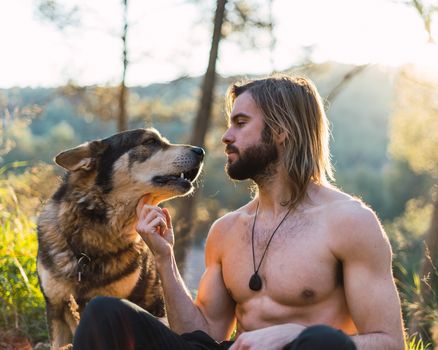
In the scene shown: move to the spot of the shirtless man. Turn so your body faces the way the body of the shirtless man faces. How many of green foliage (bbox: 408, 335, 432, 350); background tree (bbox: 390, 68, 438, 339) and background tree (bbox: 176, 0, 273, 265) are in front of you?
0

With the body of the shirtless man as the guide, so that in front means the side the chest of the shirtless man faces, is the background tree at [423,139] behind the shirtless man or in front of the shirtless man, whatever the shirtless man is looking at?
behind

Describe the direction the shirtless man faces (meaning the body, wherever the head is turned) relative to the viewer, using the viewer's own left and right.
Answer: facing the viewer and to the left of the viewer

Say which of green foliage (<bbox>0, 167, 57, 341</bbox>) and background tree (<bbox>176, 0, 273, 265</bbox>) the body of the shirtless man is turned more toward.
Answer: the green foliage

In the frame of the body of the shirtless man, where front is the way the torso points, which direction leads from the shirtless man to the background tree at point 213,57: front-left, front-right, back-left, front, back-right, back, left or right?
back-right

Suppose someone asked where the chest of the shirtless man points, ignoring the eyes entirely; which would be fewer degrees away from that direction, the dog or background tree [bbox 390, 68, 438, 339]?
the dog

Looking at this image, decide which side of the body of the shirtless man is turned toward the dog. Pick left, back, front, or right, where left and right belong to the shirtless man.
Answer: right

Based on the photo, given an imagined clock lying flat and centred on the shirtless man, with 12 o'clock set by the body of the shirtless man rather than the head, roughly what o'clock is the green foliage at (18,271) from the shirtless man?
The green foliage is roughly at 3 o'clock from the shirtless man.

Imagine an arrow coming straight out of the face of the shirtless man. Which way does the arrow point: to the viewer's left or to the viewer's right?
to the viewer's left

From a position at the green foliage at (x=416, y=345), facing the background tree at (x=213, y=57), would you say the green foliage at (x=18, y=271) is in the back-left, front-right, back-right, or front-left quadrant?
front-left
